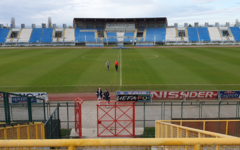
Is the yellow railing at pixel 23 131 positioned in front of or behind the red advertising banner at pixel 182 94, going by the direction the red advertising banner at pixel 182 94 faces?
in front

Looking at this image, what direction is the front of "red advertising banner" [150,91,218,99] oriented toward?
toward the camera

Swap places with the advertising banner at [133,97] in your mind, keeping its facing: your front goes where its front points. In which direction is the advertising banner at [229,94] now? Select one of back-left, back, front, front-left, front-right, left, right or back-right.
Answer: left

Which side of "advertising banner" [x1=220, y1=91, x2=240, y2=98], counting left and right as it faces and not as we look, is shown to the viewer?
front

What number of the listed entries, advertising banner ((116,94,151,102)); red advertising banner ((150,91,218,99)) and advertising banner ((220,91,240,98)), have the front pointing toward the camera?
3

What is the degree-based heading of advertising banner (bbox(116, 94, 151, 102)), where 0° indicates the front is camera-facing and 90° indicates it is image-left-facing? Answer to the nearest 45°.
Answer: approximately 0°

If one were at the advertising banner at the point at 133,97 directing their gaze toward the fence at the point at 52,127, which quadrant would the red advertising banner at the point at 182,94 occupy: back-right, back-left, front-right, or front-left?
back-left

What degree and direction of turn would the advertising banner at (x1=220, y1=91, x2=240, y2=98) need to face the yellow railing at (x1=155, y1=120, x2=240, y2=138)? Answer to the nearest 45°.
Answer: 0° — it already faces it

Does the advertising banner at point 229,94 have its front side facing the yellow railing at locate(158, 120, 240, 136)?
yes

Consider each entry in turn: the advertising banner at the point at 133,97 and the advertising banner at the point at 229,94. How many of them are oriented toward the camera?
2

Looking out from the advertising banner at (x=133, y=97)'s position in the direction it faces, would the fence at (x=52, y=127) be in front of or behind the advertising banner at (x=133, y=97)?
in front
